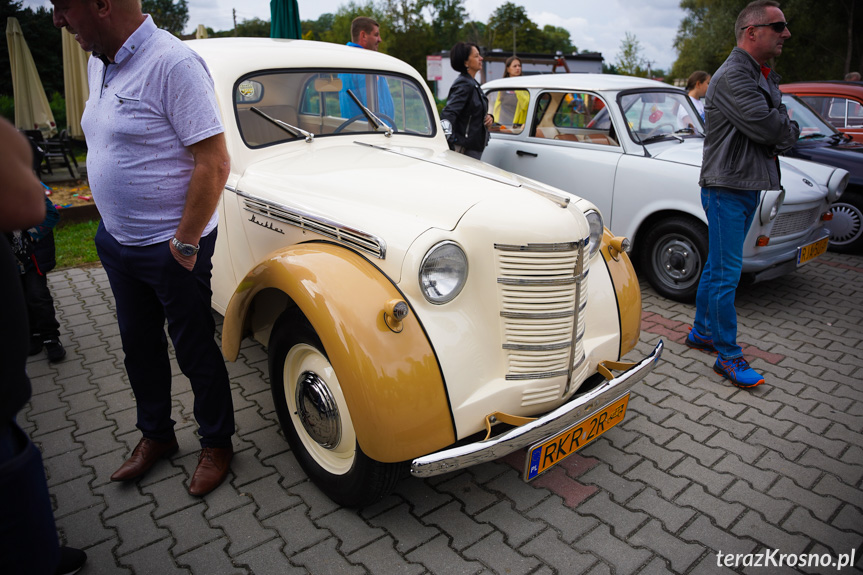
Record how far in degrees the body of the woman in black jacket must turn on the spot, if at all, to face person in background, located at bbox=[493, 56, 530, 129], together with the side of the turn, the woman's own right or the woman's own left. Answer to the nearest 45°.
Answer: approximately 45° to the woman's own left

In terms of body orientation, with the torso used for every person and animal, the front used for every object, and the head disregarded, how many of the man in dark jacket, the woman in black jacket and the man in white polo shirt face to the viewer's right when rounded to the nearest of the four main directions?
2

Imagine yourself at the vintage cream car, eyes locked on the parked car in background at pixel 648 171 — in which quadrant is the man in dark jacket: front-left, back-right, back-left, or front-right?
front-right

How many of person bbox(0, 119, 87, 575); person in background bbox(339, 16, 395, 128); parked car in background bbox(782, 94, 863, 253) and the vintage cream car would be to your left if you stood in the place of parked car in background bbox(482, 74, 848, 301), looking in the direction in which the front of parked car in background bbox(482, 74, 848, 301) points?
1

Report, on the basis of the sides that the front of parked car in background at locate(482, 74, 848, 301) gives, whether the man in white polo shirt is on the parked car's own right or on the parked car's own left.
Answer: on the parked car's own right

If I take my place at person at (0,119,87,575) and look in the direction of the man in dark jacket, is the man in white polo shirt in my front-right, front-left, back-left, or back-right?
front-left

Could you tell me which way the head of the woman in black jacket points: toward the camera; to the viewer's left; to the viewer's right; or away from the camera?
to the viewer's right

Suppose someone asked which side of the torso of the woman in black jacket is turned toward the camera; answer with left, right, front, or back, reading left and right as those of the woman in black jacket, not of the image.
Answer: right

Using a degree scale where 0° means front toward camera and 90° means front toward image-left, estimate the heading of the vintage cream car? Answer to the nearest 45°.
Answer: approximately 315°
